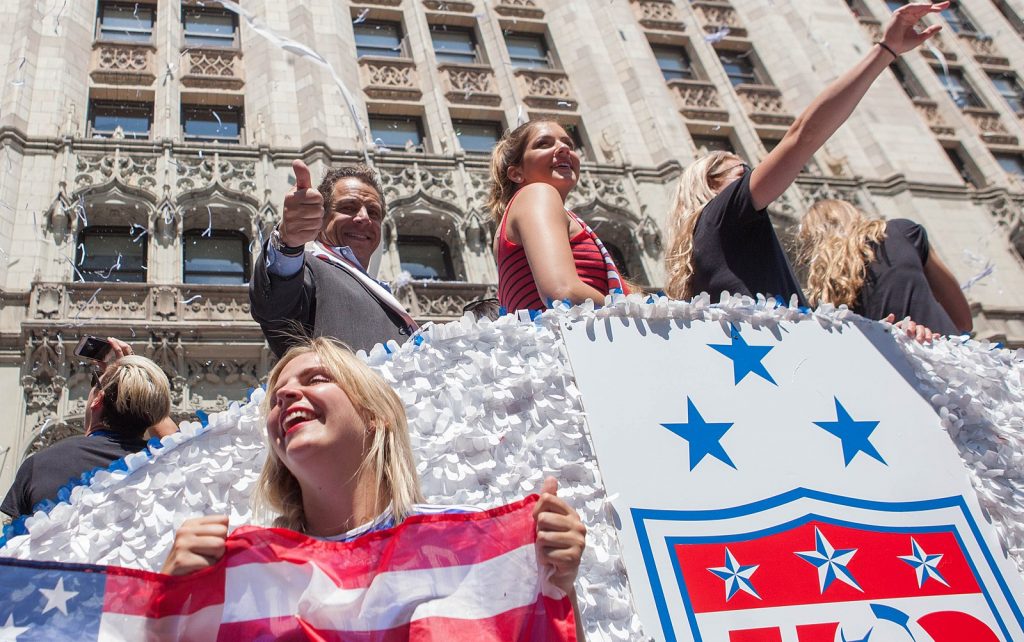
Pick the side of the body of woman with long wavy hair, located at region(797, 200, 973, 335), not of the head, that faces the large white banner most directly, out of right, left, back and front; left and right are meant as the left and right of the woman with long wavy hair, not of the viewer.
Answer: back

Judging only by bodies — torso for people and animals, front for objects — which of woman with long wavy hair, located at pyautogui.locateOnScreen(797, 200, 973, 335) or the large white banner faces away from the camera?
the woman with long wavy hair

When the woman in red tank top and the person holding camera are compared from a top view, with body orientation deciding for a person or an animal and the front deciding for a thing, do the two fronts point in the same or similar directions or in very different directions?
very different directions

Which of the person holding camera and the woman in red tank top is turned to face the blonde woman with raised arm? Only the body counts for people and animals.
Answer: the woman in red tank top

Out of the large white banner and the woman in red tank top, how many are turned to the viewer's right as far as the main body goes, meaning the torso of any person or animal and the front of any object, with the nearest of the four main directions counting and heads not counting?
1

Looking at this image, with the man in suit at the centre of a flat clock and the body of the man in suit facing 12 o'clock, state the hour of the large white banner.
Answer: The large white banner is roughly at 11 o'clock from the man in suit.

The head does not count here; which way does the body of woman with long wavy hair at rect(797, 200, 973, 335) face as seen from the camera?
away from the camera

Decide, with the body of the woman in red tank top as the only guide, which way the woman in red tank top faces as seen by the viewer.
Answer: to the viewer's right
